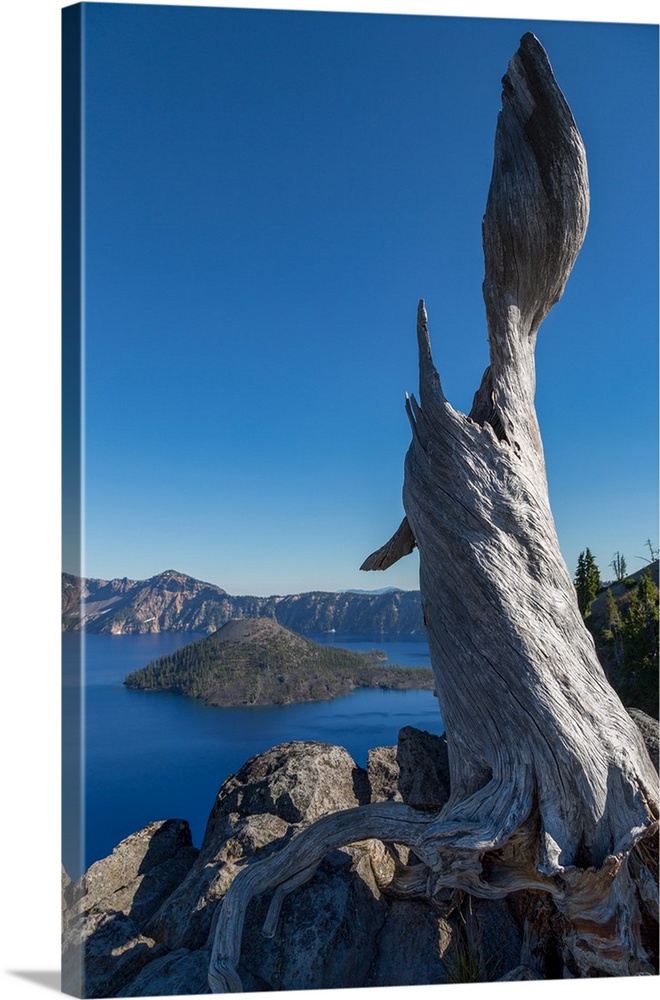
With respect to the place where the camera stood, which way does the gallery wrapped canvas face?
facing the viewer and to the right of the viewer
